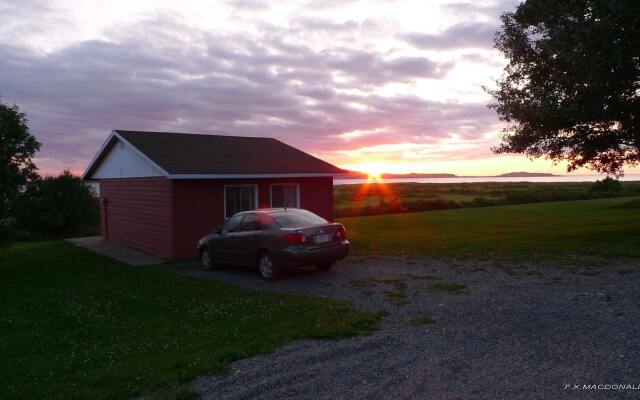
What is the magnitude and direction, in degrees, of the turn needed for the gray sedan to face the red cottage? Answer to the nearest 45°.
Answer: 0° — it already faces it

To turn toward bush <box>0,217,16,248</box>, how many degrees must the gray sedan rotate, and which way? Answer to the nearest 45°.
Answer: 0° — it already faces it

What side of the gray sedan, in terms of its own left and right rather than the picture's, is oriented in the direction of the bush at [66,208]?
front

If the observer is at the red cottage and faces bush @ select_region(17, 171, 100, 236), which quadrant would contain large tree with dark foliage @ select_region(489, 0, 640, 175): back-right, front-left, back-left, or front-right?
back-right

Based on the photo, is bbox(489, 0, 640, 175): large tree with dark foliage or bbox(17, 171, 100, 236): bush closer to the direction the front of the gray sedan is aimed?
the bush

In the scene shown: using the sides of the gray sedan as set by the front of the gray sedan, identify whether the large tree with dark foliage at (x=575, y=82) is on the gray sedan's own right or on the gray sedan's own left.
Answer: on the gray sedan's own right

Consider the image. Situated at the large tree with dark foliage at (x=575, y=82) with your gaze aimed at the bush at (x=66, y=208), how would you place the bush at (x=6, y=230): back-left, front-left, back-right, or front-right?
front-left

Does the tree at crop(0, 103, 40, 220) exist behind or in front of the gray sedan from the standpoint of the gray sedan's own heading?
in front

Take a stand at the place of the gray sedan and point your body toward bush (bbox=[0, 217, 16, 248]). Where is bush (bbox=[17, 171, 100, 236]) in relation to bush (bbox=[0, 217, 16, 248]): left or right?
right

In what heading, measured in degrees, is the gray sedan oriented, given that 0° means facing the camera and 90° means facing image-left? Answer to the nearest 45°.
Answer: approximately 135°
